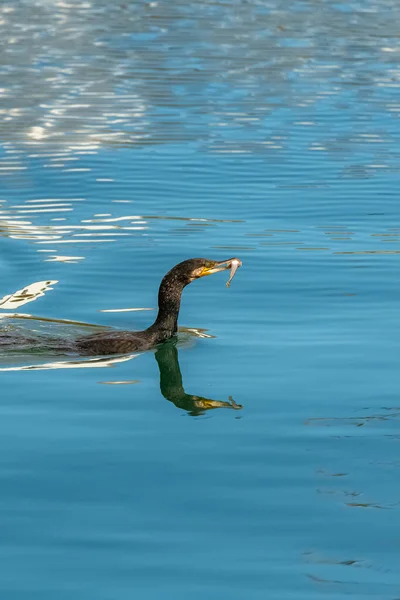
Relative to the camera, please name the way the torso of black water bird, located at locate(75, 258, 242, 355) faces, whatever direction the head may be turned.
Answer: to the viewer's right
